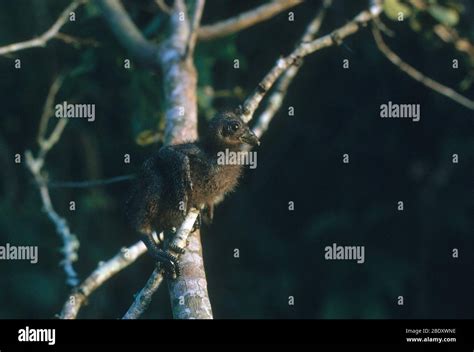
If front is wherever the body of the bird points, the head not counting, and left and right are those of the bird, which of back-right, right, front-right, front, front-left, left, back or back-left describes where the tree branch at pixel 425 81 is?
front-left

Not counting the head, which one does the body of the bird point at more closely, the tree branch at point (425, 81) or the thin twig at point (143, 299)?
the tree branch

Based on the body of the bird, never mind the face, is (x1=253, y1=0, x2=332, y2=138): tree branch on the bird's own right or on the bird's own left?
on the bird's own left

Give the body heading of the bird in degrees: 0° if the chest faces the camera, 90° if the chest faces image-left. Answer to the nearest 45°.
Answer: approximately 270°
